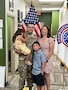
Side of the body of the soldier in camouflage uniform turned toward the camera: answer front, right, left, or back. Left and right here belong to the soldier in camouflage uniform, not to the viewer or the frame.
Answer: front
